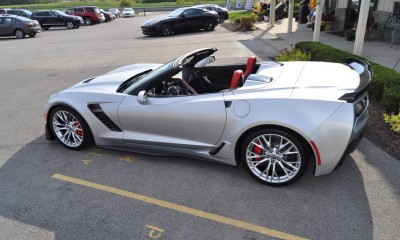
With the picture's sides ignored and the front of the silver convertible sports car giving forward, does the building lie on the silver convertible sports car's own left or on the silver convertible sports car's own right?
on the silver convertible sports car's own right

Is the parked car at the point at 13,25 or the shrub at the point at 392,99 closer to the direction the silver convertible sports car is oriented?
the parked car

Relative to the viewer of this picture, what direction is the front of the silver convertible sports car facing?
facing away from the viewer and to the left of the viewer
